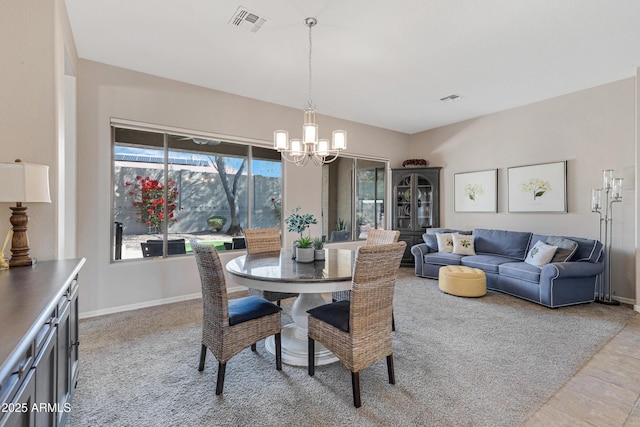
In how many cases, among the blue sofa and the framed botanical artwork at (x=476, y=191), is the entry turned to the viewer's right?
0

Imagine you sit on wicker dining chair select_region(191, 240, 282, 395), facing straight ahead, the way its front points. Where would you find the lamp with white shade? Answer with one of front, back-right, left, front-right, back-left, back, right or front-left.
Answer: back-left

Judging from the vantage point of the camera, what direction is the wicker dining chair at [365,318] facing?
facing away from the viewer and to the left of the viewer

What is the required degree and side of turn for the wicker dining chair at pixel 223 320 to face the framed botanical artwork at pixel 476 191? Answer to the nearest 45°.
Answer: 0° — it already faces it

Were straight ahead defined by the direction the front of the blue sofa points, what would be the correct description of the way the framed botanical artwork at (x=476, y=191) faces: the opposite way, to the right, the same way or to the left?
the same way

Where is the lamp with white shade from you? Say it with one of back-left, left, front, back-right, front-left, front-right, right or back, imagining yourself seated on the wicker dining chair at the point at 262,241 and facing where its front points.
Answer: right

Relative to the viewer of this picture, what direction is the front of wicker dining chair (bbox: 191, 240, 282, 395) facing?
facing away from the viewer and to the right of the viewer

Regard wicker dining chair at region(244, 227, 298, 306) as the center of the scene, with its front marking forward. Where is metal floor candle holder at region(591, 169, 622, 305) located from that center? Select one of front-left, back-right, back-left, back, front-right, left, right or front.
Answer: front-left

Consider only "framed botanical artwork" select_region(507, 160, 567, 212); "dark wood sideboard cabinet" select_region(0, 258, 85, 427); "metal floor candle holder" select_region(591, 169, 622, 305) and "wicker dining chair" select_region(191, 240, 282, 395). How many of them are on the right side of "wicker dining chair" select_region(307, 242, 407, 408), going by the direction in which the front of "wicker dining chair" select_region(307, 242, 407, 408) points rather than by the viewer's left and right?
2

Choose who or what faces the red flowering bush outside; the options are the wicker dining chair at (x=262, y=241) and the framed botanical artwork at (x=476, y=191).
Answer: the framed botanical artwork

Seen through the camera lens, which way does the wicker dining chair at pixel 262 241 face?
facing the viewer and to the right of the viewer

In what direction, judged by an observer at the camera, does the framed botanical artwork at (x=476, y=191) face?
facing the viewer and to the left of the viewer

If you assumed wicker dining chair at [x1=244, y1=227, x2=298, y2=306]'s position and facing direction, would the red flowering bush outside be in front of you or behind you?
behind

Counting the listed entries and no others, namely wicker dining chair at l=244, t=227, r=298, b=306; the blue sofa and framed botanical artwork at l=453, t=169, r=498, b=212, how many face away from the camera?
0

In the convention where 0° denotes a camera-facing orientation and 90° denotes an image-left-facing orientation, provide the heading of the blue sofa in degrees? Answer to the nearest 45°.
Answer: approximately 45°

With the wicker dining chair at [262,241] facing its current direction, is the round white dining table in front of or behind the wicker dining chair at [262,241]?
in front
